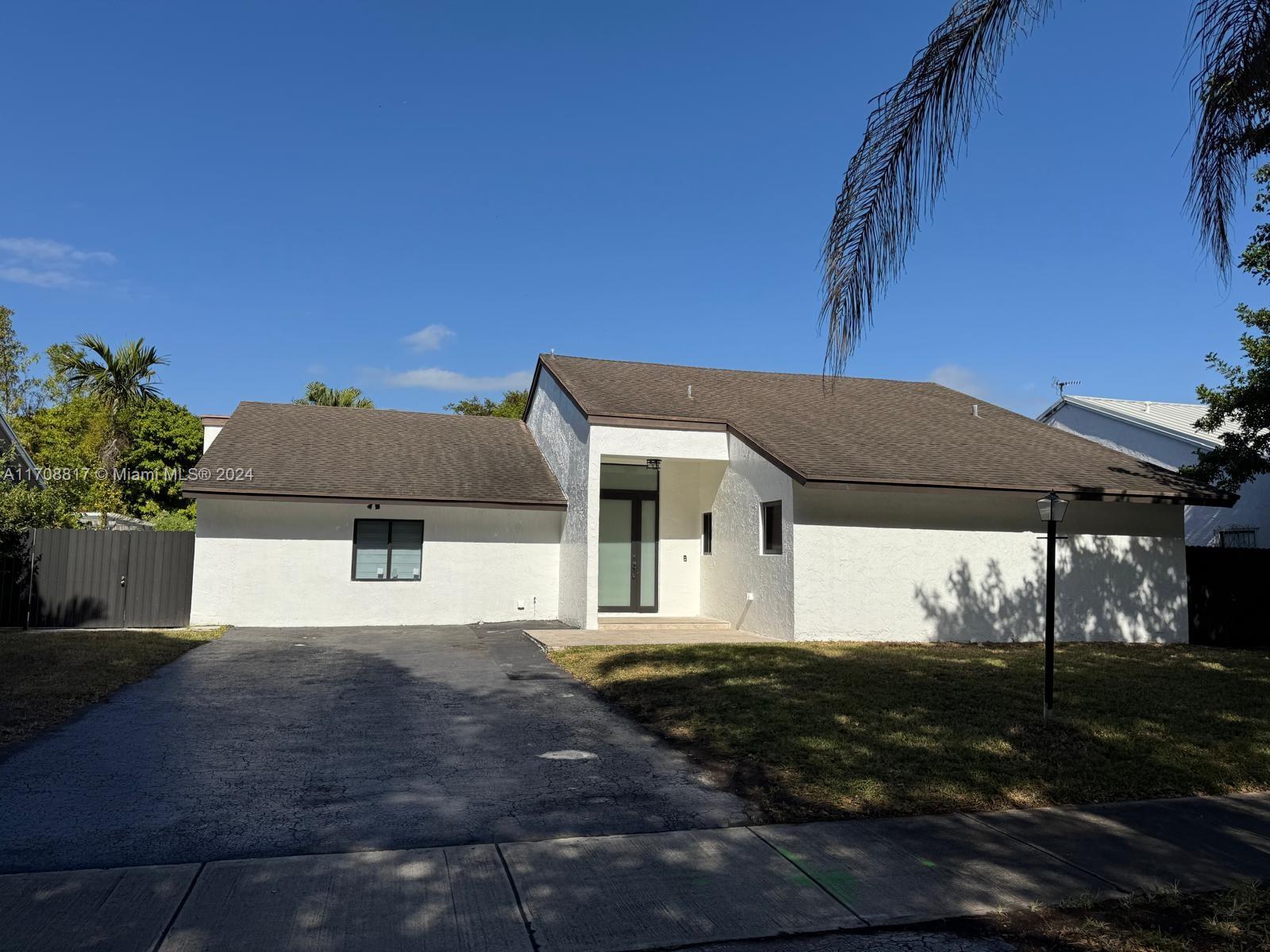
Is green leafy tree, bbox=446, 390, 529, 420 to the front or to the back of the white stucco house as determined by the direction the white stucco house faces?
to the back

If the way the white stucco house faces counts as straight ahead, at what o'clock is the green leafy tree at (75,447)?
The green leafy tree is roughly at 4 o'clock from the white stucco house.

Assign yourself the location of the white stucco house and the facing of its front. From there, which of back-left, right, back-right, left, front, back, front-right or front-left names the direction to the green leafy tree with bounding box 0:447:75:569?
right

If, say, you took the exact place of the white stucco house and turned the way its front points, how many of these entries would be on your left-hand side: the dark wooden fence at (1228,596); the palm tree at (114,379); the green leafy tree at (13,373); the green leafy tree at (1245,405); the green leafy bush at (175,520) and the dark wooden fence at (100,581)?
2

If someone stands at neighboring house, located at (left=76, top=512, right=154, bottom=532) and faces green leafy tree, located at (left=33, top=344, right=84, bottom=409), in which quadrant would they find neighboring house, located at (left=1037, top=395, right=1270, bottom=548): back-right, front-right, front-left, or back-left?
back-right

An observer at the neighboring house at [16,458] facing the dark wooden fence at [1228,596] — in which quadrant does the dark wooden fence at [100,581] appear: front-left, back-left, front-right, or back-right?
front-right

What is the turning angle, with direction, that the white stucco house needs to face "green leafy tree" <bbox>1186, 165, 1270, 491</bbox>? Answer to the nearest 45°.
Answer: approximately 90° to its left

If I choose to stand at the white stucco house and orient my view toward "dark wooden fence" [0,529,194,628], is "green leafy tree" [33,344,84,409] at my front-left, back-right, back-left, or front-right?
front-right

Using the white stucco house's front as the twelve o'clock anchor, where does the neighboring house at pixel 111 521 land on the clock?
The neighboring house is roughly at 4 o'clock from the white stucco house.

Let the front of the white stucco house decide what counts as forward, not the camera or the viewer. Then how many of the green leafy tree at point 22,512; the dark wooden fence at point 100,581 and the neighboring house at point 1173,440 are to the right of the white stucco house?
2

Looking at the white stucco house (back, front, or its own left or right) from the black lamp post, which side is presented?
front

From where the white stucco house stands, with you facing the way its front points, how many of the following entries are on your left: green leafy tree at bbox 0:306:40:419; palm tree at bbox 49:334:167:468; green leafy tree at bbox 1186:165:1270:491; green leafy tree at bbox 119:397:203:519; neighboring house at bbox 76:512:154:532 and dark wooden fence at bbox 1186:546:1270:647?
2

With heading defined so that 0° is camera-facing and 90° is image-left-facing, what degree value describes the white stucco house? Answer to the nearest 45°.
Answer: approximately 0°
